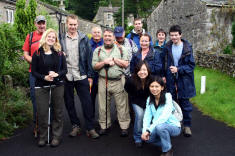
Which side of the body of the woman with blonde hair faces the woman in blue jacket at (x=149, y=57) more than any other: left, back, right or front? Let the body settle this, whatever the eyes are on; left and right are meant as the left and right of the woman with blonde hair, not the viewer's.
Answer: left

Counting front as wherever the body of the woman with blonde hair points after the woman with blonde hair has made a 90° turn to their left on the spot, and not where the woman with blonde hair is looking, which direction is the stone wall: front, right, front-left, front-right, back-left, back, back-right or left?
front-left

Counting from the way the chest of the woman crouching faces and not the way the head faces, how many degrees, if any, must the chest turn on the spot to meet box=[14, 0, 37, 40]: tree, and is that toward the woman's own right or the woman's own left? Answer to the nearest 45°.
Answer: approximately 90° to the woman's own right

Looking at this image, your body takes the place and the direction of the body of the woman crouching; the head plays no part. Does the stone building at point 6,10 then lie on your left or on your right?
on your right

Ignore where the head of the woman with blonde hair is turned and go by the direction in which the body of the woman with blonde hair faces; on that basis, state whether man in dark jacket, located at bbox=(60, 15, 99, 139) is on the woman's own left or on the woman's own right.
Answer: on the woman's own left

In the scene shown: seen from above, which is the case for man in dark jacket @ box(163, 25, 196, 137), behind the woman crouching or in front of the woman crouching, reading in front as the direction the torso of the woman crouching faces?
behind

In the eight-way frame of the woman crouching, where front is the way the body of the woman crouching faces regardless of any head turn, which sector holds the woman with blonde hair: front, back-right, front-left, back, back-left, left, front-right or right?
front-right

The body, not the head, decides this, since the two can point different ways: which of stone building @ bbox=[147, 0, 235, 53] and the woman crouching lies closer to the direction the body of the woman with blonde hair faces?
the woman crouching

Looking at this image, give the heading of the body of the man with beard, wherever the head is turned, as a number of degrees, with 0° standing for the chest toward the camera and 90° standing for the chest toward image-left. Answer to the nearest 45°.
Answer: approximately 0°
